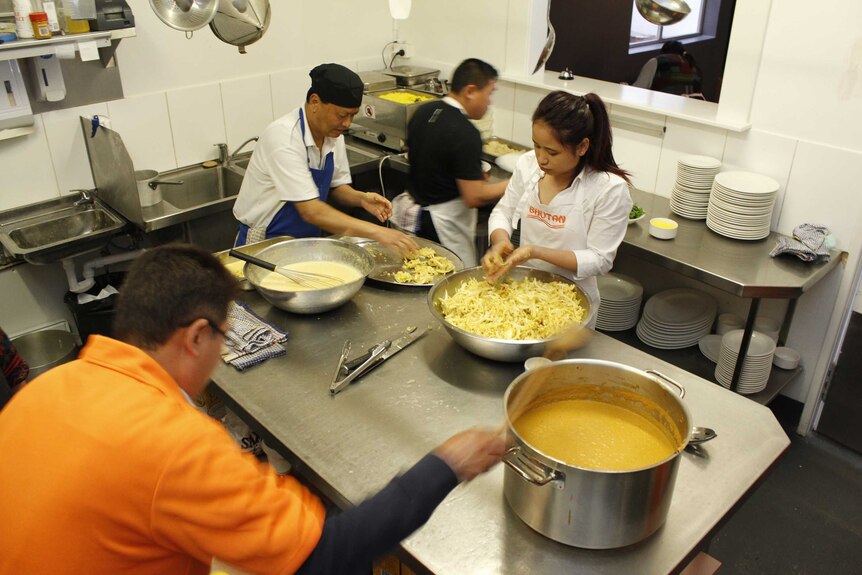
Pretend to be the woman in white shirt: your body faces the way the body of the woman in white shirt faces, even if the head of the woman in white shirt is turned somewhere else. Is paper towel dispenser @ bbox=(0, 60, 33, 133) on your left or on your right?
on your right

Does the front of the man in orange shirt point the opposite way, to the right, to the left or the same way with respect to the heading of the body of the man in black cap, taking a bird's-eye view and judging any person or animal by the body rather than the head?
to the left

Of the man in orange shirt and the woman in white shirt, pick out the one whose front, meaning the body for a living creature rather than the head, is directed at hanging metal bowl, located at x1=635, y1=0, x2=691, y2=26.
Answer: the man in orange shirt

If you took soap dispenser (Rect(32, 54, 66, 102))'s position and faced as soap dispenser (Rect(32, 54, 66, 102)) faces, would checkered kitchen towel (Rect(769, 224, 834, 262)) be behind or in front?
in front

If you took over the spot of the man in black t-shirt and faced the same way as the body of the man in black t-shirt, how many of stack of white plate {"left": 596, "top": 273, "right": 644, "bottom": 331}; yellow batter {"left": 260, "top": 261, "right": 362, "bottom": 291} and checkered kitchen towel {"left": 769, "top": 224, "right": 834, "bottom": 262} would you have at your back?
1

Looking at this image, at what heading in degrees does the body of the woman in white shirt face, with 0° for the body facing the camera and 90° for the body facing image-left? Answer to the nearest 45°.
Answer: approximately 45°

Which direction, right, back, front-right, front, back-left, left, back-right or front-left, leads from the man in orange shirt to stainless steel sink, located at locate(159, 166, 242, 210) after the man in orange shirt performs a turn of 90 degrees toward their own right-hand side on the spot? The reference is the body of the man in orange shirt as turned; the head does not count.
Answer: back-left

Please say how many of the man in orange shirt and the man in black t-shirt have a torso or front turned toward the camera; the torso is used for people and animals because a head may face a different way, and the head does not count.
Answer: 0

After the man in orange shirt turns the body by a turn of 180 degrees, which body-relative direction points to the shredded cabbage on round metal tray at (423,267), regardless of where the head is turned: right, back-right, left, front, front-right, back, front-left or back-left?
back

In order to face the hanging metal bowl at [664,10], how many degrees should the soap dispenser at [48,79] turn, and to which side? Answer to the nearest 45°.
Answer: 0° — it already faces it

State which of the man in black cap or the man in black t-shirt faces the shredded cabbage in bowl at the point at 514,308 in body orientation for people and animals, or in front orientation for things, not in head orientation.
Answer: the man in black cap

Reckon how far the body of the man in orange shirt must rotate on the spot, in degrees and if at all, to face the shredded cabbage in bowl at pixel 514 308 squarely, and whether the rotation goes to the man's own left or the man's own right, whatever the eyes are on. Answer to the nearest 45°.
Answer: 0° — they already face it

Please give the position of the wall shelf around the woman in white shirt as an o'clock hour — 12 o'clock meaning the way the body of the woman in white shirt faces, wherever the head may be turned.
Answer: The wall shelf is roughly at 2 o'clock from the woman in white shirt.
